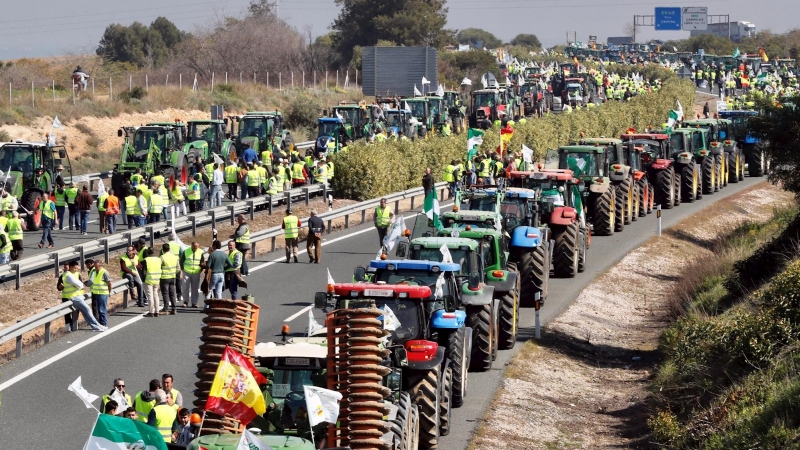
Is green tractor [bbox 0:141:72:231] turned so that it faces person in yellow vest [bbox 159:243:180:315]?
no

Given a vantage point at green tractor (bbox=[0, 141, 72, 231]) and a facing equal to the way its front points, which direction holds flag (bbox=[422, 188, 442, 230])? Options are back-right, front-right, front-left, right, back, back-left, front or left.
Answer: left

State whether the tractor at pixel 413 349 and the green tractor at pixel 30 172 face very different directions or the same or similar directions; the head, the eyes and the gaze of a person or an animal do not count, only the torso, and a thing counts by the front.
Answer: very different directions

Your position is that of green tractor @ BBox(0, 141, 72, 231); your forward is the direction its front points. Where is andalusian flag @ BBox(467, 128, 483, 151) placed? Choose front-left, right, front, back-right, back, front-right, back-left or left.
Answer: back-left

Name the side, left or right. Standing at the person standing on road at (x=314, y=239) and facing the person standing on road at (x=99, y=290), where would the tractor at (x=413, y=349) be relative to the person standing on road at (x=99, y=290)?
left

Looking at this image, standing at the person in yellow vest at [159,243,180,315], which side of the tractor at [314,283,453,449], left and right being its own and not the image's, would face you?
left

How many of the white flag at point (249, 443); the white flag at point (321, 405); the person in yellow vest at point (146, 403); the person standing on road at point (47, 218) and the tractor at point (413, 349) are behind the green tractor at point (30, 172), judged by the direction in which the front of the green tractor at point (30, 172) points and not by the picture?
0

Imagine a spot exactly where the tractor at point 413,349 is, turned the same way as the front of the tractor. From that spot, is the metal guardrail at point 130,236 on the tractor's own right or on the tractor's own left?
on the tractor's own left

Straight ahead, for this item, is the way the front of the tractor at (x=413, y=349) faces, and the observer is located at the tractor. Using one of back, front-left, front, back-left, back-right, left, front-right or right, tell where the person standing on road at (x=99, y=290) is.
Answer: left

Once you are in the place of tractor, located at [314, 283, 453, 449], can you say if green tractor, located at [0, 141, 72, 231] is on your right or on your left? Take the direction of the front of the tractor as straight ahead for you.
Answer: on your left

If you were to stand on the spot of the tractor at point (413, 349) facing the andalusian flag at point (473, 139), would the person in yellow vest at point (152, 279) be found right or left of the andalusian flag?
left

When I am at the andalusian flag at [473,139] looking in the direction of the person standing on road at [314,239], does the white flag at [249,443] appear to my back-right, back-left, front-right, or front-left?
front-left

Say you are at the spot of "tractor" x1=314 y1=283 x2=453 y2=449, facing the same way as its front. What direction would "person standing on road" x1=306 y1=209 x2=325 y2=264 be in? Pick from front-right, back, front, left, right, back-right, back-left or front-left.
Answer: front-left

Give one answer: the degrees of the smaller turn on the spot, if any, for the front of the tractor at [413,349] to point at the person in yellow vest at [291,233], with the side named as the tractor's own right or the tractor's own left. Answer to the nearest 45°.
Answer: approximately 45° to the tractor's own left

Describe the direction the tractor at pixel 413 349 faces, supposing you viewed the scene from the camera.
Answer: facing away from the viewer and to the right of the viewer

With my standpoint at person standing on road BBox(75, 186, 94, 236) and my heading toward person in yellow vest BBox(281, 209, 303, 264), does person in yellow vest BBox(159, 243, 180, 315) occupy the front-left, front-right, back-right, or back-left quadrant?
front-right

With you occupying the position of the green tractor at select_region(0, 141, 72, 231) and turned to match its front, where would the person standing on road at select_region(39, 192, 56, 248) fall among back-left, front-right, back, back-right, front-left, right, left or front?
front-left

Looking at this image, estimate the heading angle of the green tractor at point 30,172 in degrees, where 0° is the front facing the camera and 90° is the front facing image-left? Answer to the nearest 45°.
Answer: approximately 45°
